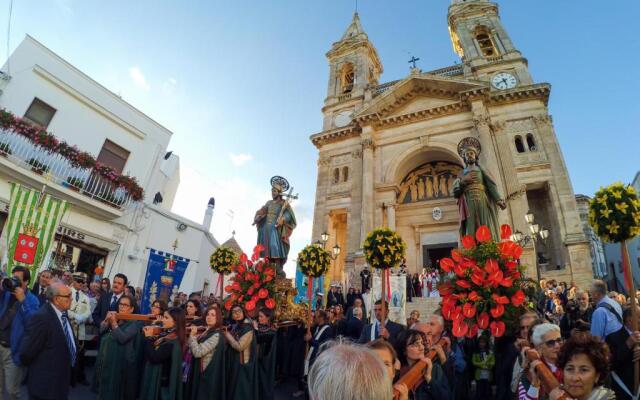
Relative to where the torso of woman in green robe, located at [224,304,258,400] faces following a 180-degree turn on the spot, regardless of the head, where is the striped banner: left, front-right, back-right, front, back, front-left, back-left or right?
left

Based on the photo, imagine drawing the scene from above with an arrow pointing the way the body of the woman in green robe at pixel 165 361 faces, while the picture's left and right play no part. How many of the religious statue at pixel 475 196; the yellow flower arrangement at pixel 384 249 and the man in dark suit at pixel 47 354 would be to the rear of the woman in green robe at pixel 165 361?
2

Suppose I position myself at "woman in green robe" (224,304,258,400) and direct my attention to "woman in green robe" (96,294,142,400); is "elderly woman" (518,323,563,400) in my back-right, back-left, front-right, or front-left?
back-left

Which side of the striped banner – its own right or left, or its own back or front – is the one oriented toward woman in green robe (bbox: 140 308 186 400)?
front

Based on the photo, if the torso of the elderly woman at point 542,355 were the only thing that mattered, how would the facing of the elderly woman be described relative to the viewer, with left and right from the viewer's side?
facing the viewer and to the right of the viewer

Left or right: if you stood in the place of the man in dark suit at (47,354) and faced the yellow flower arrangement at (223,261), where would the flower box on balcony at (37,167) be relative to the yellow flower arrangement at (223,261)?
left

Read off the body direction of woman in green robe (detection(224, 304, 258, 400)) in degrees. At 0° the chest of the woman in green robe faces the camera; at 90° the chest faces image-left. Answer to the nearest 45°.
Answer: approximately 45°

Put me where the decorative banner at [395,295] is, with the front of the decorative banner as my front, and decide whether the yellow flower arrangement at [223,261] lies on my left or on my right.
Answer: on my right

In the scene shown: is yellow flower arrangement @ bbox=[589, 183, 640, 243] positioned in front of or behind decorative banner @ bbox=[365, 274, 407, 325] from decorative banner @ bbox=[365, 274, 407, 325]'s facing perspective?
in front

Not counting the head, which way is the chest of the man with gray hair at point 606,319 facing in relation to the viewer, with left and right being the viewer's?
facing away from the viewer and to the left of the viewer

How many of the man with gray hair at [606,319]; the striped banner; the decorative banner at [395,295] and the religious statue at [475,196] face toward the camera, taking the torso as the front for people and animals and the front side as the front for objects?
3

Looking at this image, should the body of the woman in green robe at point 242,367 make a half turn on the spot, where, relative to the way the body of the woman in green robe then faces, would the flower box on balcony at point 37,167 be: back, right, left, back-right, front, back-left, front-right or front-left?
left
